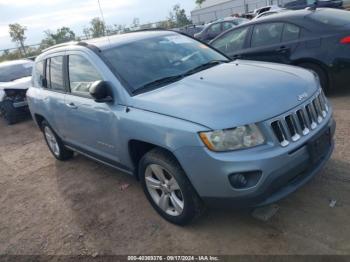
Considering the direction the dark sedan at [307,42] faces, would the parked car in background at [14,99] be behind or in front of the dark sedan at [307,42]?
in front

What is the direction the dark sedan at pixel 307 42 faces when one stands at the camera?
facing away from the viewer and to the left of the viewer

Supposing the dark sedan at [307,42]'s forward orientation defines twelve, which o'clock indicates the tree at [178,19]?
The tree is roughly at 1 o'clock from the dark sedan.

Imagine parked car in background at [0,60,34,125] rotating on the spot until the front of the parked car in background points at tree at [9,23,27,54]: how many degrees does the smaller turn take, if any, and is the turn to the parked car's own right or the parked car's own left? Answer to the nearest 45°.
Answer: approximately 135° to the parked car's own left

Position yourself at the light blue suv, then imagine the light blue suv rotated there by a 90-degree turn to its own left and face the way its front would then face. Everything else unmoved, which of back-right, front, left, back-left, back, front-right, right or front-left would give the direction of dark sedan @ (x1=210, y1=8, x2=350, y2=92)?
front

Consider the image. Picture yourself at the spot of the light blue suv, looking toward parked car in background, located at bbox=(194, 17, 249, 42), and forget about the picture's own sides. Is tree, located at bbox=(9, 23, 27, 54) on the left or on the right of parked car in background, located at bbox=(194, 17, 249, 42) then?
left

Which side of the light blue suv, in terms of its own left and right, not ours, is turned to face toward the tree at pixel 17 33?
back

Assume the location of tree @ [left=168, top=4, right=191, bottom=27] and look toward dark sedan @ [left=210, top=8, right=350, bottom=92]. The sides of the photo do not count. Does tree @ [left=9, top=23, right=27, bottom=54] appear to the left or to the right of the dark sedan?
right

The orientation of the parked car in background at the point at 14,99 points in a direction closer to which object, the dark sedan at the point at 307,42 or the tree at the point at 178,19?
the dark sedan

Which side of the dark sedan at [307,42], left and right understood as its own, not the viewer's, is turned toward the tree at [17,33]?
front

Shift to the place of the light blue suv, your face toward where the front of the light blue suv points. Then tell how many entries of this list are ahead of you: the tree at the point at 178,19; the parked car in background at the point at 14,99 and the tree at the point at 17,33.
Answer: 0

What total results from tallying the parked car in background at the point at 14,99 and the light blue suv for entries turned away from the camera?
0

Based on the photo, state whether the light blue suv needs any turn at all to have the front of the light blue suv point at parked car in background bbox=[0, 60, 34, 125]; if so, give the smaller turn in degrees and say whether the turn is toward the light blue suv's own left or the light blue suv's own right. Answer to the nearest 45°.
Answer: approximately 180°

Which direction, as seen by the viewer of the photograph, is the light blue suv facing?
facing the viewer and to the right of the viewer

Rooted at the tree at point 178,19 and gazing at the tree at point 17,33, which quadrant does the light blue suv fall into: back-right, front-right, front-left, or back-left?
front-left

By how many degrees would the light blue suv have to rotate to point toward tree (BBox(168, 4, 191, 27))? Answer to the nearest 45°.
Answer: approximately 135° to its left
